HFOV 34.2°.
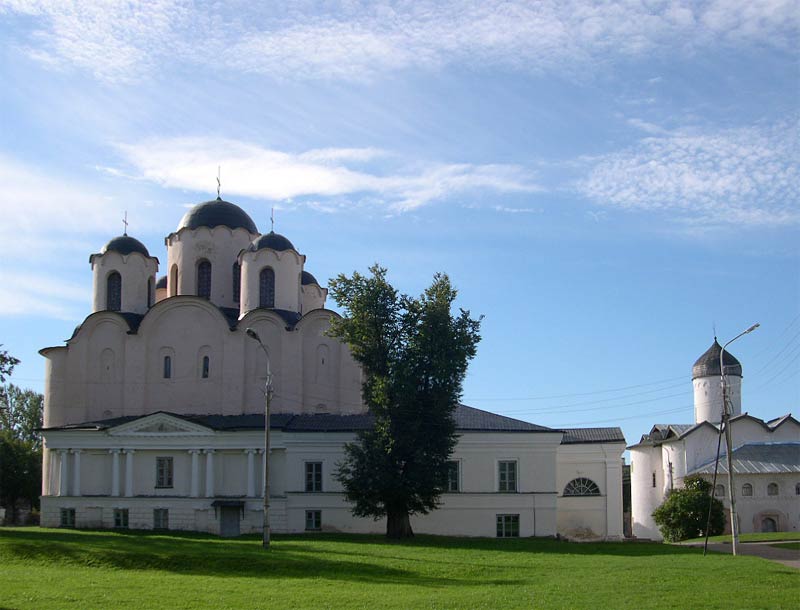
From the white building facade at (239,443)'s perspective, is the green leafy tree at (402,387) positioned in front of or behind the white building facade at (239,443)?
in front

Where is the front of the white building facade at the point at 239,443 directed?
toward the camera
